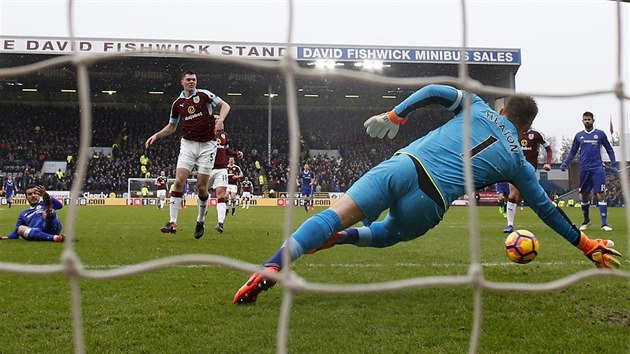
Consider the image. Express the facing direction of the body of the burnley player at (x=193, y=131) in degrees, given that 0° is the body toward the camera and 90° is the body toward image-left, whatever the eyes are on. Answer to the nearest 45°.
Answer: approximately 0°

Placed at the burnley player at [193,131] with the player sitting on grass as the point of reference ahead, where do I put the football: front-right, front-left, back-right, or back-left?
back-left

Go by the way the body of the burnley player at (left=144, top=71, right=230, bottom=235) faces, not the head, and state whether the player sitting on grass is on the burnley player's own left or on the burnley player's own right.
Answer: on the burnley player's own right

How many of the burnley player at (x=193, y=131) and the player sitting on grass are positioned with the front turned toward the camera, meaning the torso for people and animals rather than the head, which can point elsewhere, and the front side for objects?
2

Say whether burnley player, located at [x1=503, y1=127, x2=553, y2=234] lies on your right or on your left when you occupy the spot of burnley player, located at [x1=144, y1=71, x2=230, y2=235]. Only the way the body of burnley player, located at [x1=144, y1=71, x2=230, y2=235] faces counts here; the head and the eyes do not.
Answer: on your left

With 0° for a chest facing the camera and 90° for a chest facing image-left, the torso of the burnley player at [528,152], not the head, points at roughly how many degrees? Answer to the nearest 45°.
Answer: approximately 45°

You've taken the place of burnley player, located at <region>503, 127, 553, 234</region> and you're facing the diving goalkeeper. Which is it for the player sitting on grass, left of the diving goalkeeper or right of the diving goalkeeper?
right
